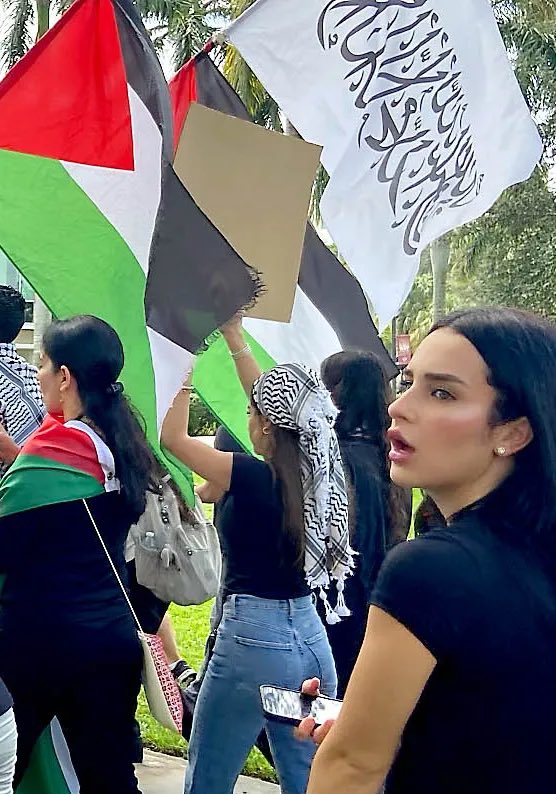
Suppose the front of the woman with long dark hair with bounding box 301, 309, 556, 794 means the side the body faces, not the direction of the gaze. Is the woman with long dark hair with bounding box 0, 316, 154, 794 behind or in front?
in front

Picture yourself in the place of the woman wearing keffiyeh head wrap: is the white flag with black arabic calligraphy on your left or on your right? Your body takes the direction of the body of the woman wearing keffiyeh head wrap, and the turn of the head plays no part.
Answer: on your right

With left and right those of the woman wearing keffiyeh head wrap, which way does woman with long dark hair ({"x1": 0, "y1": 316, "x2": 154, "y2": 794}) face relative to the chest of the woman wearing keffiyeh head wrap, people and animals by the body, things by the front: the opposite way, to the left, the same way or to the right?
the same way

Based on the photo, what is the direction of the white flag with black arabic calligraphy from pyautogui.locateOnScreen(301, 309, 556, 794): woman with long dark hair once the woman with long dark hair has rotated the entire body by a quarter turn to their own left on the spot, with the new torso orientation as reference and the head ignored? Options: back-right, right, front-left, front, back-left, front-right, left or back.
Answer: back-right

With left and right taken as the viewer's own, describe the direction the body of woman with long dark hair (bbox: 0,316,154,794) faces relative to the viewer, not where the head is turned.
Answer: facing away from the viewer and to the left of the viewer

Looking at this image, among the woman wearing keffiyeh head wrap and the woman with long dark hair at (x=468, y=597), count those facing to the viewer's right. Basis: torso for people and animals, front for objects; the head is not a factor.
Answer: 0

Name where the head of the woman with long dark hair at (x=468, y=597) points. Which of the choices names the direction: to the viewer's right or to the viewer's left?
to the viewer's left

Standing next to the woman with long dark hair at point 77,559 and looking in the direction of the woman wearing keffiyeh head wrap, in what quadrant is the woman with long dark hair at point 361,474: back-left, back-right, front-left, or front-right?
front-left

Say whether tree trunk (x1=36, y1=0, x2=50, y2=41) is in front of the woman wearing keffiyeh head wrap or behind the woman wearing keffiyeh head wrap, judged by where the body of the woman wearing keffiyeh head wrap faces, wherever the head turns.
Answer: in front

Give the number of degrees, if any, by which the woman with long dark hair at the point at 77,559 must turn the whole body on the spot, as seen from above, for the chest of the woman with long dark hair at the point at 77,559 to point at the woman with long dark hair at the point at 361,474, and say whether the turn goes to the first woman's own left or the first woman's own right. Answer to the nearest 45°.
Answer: approximately 135° to the first woman's own right

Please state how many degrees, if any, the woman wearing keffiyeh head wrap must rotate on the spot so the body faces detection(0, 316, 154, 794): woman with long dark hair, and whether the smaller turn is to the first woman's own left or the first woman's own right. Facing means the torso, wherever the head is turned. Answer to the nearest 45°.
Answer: approximately 45° to the first woman's own left
